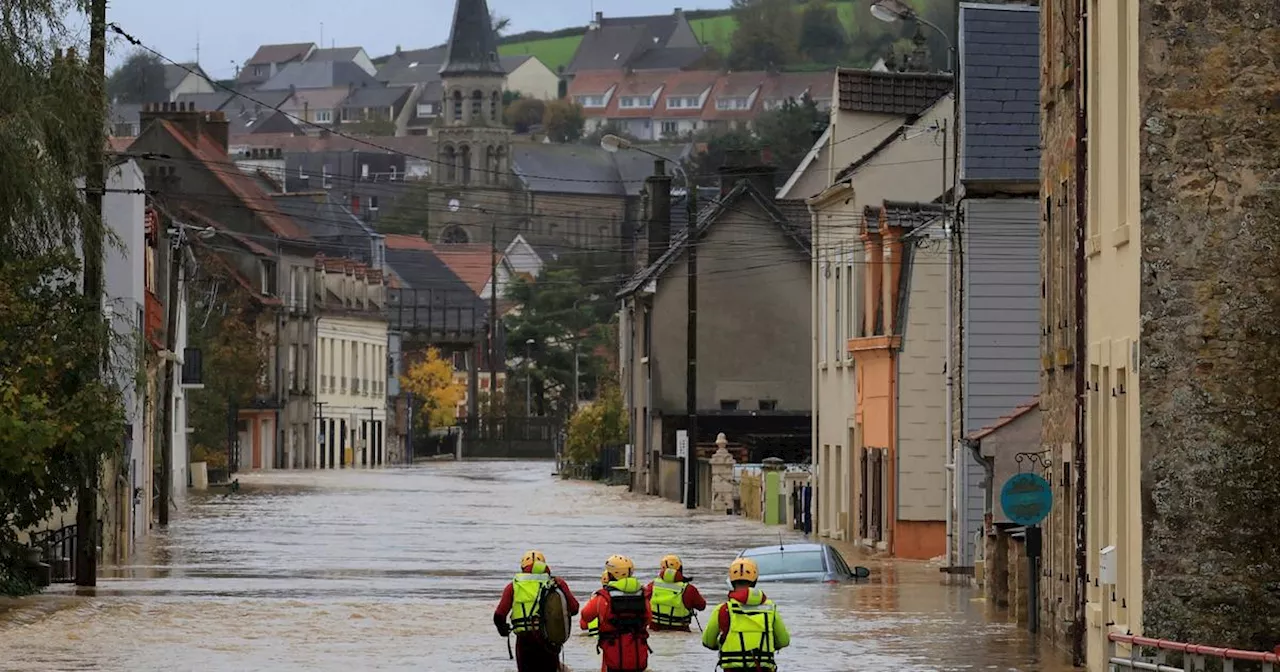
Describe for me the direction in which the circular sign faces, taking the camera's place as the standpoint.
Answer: facing the viewer

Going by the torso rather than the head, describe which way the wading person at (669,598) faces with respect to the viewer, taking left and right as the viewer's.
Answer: facing away from the viewer

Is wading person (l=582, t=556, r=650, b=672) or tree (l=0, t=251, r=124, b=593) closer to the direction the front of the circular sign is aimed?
the wading person

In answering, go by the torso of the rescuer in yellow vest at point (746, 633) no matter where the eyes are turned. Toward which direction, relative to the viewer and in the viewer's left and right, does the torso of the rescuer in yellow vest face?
facing away from the viewer

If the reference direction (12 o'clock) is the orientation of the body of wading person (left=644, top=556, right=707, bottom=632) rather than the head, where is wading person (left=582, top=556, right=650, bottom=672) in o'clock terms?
wading person (left=582, top=556, right=650, bottom=672) is roughly at 6 o'clock from wading person (left=644, top=556, right=707, bottom=632).

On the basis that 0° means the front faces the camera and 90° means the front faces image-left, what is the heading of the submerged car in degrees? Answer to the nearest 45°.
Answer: approximately 225°

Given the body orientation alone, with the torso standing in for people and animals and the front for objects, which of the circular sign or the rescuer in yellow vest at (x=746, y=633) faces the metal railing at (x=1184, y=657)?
the circular sign

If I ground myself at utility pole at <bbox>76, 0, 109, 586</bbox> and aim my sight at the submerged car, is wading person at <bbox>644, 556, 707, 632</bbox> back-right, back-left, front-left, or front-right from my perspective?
front-right

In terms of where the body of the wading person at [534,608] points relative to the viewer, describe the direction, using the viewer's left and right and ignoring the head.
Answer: facing away from the viewer

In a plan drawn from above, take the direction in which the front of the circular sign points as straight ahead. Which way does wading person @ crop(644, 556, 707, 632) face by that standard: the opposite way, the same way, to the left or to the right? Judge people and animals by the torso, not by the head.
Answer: the opposite way

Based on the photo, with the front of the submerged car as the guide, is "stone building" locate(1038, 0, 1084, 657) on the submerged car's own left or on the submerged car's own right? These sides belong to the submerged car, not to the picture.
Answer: on the submerged car's own right

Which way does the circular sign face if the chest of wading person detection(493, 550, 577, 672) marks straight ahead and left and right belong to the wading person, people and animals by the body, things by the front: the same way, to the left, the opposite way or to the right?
the opposite way

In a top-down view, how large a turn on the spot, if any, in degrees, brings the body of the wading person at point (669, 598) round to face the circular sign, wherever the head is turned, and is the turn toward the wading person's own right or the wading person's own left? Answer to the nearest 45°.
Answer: approximately 90° to the wading person's own right

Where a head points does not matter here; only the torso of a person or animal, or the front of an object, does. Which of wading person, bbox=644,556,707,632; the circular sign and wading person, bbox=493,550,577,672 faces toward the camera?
the circular sign

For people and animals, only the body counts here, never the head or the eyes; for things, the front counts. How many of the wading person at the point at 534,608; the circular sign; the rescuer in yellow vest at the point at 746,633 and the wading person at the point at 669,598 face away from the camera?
3

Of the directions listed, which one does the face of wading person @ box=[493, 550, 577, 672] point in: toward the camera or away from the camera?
away from the camera

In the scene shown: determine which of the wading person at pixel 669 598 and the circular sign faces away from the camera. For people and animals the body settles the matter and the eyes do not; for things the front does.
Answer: the wading person
